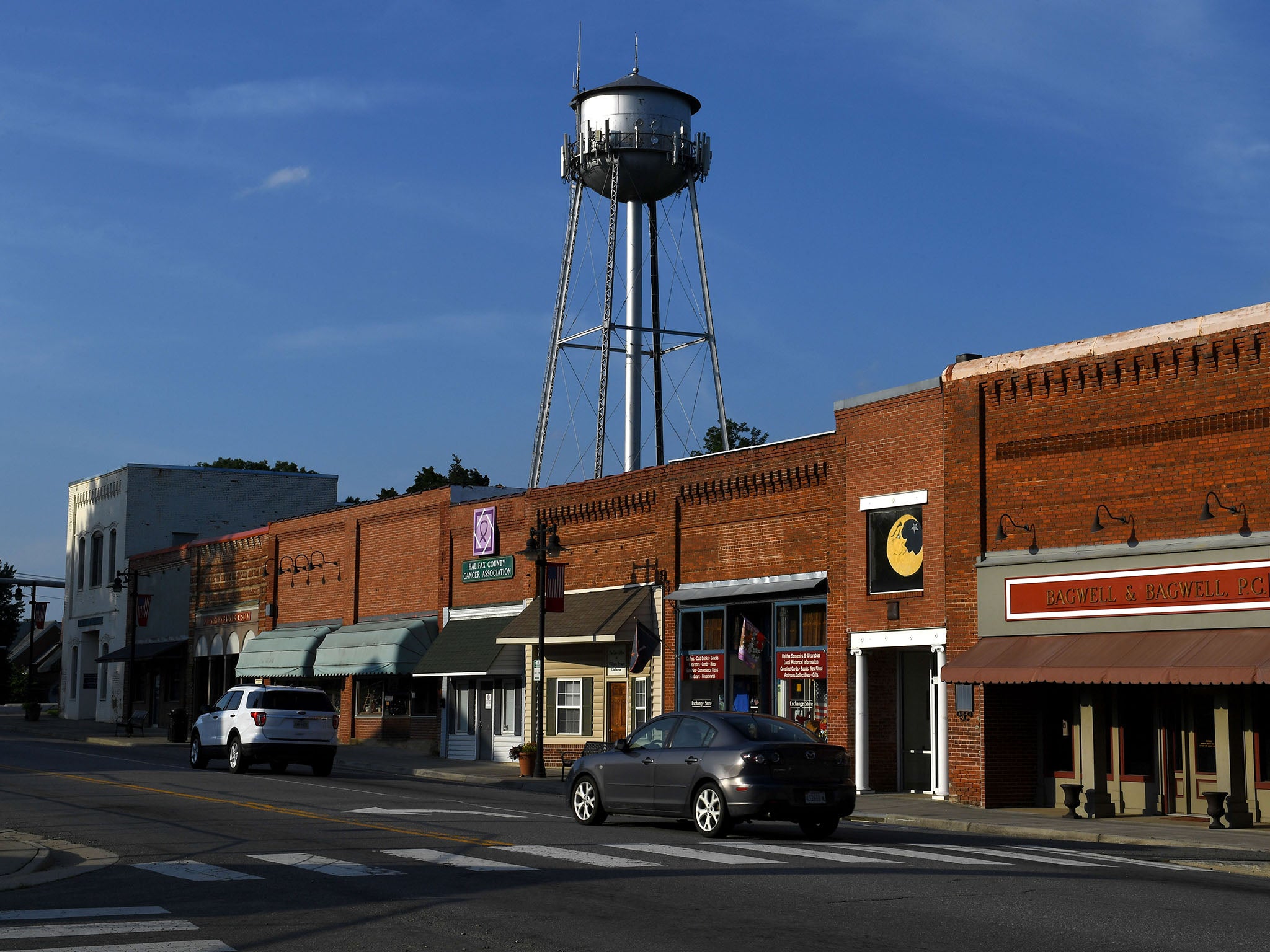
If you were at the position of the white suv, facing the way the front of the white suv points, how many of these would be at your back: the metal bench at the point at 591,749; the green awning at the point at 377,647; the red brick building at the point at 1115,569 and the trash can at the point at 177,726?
2

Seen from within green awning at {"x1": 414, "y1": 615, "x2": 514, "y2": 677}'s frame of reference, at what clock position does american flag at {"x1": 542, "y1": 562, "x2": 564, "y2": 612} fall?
The american flag is roughly at 10 o'clock from the green awning.

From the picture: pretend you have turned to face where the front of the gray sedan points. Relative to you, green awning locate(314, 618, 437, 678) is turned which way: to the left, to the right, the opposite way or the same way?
to the left

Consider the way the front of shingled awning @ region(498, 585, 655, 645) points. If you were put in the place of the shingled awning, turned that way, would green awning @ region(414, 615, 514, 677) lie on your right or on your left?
on your right

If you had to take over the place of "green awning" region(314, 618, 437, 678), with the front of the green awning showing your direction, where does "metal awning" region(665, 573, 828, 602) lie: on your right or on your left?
on your left

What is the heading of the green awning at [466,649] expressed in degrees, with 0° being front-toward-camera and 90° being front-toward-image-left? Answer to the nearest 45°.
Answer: approximately 45°

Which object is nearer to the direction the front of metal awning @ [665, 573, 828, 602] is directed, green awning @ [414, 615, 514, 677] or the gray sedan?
the gray sedan

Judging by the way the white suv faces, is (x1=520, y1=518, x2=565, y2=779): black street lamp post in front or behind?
behind

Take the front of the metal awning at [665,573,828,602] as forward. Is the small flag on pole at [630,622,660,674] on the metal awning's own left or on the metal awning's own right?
on the metal awning's own right

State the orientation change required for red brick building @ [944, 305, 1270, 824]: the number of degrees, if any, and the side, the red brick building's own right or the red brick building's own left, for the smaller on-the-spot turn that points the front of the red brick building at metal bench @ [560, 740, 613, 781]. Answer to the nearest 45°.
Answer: approximately 45° to the red brick building's own right

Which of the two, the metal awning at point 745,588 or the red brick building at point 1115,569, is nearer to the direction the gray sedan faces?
the metal awning

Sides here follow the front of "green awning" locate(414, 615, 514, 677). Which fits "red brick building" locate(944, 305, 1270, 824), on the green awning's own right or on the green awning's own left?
on the green awning's own left

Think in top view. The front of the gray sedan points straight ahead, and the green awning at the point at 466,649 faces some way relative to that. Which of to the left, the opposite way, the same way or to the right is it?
to the left

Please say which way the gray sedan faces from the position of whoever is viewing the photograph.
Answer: facing away from the viewer and to the left of the viewer

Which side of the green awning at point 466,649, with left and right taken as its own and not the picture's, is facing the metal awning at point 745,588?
left
